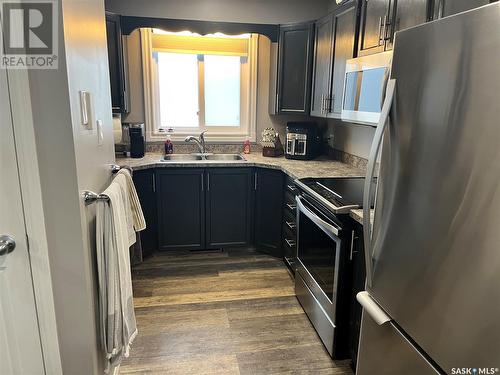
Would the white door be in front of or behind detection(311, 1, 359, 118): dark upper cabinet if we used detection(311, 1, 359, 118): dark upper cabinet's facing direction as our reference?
in front

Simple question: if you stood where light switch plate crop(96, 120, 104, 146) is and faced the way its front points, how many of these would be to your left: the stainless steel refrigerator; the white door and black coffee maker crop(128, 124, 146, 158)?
1

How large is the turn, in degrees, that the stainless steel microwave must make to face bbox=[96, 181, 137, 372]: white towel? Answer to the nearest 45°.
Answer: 0° — it already faces it

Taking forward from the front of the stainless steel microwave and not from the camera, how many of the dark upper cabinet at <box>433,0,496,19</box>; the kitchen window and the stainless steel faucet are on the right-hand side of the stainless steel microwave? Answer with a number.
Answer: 2

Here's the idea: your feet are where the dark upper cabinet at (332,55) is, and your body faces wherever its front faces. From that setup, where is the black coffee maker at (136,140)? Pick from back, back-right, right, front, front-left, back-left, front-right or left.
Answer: front-right

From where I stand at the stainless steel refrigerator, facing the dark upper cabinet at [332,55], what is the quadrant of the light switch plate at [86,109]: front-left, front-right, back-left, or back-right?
front-left

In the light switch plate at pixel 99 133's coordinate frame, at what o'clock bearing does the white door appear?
The white door is roughly at 4 o'clock from the light switch plate.

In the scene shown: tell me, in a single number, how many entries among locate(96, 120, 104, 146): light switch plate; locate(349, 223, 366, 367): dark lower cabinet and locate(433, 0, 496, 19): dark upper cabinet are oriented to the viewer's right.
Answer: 1

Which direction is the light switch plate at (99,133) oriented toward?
to the viewer's right

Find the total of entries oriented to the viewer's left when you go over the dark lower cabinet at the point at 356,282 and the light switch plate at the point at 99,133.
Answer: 1

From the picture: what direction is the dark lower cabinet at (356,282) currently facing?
to the viewer's left

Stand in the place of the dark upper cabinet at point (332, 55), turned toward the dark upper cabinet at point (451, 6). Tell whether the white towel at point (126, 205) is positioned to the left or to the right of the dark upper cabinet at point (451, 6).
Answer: right

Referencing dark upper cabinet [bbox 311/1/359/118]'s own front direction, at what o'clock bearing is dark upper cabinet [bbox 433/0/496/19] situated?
dark upper cabinet [bbox 433/0/496/19] is roughly at 10 o'clock from dark upper cabinet [bbox 311/1/359/118].

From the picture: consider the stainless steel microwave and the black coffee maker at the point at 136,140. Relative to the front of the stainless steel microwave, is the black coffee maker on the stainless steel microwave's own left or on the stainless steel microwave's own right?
on the stainless steel microwave's own right
